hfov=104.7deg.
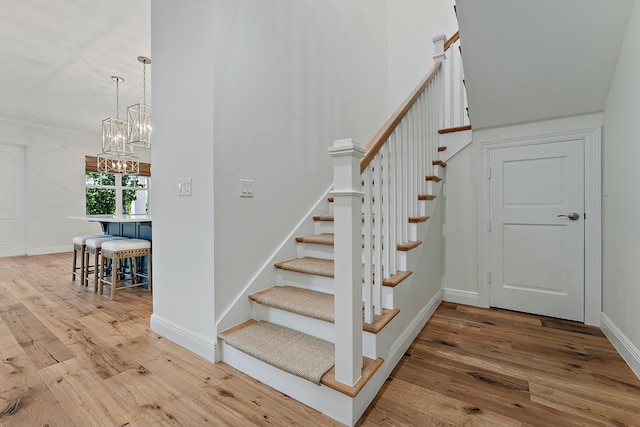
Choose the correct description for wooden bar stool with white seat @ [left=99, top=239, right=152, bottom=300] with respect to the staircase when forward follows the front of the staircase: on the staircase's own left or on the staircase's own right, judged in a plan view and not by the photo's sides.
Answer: on the staircase's own right

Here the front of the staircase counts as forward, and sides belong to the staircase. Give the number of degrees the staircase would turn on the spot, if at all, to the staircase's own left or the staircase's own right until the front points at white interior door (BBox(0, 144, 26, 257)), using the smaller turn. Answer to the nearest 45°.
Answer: approximately 90° to the staircase's own right

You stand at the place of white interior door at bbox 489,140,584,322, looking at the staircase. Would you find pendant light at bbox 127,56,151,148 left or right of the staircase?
right

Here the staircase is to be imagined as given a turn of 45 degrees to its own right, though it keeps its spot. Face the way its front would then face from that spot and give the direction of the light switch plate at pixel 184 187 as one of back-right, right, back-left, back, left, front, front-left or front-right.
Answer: front

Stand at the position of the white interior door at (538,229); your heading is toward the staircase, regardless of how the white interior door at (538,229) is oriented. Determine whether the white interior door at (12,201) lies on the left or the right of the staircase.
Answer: right

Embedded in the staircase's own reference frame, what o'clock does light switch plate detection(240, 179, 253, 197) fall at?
The light switch plate is roughly at 2 o'clock from the staircase.

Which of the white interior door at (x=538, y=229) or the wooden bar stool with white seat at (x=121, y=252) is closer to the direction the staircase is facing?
the wooden bar stool with white seat

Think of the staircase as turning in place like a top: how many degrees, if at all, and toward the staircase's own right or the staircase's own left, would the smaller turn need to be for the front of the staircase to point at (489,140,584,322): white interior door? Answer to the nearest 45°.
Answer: approximately 180°
